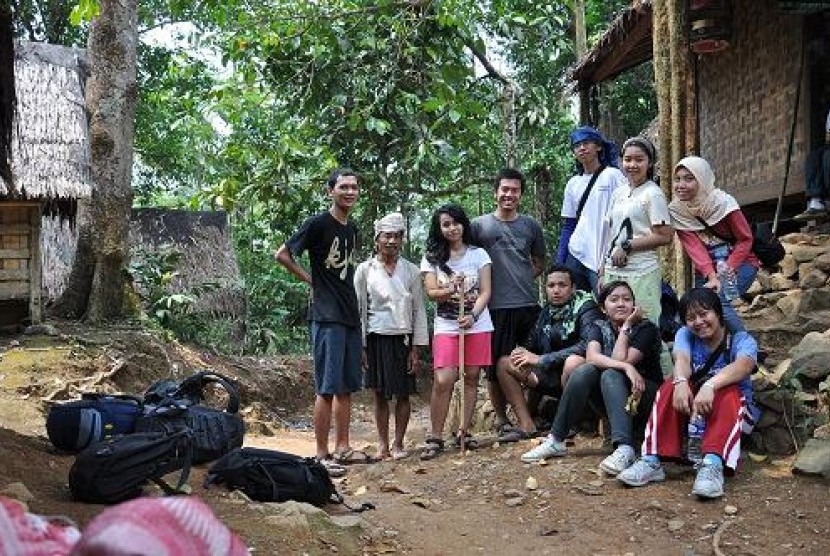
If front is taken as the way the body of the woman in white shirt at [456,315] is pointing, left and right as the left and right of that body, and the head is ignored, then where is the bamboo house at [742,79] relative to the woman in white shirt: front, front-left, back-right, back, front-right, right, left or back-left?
back-left

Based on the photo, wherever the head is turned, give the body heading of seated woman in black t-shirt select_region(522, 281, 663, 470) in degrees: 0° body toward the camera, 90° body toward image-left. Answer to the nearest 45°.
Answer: approximately 45°

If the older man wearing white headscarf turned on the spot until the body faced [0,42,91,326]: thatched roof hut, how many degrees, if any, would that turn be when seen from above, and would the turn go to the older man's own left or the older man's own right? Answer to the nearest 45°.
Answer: approximately 135° to the older man's own right

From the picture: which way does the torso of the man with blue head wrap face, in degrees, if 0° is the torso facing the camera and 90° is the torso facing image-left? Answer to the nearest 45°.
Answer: approximately 45°

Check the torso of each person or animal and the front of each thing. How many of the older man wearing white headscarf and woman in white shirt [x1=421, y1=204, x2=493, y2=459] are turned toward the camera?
2

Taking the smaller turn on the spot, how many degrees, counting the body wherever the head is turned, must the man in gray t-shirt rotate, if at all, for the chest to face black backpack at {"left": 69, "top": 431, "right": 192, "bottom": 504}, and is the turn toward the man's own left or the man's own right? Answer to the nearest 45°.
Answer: approximately 45° to the man's own right
